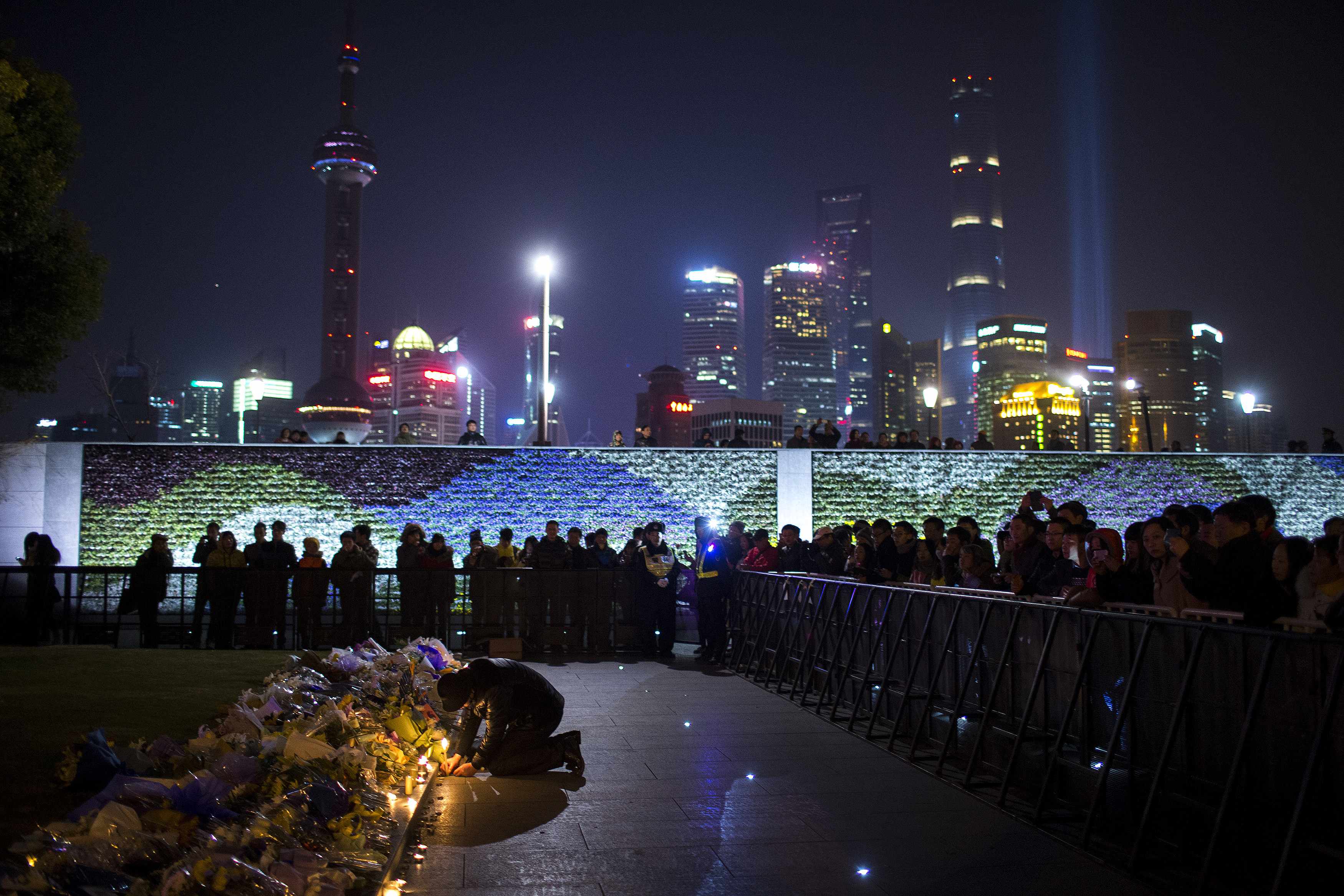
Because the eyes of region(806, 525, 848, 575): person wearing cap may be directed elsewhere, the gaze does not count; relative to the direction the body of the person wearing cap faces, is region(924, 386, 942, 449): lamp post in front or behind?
behind

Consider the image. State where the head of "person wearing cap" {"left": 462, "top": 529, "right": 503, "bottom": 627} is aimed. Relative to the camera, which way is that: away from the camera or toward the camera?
toward the camera

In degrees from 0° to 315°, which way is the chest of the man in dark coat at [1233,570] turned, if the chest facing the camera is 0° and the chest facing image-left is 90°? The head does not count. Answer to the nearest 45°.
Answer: approximately 90°

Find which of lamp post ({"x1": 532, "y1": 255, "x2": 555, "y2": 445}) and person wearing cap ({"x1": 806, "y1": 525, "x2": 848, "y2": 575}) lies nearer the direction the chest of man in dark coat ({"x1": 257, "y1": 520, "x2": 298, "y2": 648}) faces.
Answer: the person wearing cap

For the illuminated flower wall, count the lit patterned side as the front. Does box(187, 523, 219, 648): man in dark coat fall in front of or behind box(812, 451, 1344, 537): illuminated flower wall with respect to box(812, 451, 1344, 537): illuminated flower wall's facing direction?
in front

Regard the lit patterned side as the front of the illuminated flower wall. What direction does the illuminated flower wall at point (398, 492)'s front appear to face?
toward the camera

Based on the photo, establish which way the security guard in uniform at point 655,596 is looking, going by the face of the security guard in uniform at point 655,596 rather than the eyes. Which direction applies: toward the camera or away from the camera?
toward the camera

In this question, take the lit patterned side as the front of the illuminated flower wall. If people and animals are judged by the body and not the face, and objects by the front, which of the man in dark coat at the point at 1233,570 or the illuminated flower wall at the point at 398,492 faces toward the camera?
the illuminated flower wall

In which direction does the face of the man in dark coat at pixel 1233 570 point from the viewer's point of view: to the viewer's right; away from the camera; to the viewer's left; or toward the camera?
to the viewer's left

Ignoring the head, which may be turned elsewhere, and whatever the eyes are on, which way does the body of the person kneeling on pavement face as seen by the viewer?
to the viewer's left

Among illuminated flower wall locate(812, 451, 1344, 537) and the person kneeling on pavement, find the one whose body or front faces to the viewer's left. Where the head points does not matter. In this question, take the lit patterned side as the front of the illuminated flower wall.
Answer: the person kneeling on pavement

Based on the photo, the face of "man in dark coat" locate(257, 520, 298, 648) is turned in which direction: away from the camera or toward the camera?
toward the camera

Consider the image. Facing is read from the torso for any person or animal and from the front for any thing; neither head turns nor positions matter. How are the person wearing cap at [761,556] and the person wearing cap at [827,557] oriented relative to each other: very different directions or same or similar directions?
same or similar directions

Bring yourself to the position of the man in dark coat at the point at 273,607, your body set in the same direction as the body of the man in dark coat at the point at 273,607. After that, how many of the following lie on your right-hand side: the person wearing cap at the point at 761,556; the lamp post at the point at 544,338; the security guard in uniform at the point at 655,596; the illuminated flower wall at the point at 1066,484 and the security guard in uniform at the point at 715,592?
0
